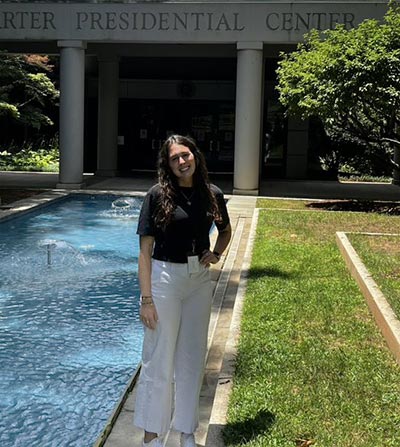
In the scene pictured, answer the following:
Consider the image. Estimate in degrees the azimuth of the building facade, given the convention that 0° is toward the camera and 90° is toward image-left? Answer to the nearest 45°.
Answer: approximately 0°

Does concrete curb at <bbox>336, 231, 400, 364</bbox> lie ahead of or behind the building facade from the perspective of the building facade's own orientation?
ahead

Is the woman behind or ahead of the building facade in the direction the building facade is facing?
ahead

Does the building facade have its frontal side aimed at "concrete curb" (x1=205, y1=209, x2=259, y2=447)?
yes
